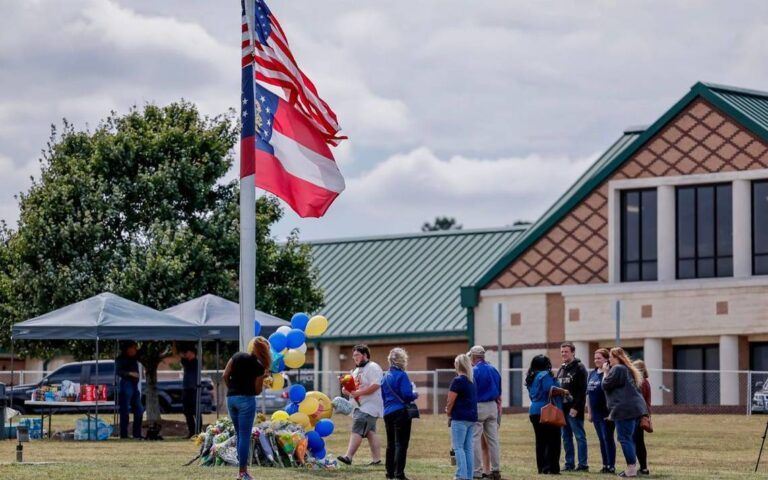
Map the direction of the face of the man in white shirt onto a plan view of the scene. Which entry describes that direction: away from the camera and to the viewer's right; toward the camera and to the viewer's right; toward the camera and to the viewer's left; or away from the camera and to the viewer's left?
toward the camera and to the viewer's left

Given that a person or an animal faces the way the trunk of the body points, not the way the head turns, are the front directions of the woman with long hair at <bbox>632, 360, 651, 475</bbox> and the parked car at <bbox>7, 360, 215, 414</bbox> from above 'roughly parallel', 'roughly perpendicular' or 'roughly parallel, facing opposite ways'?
roughly parallel

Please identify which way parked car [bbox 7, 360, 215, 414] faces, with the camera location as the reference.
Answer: facing to the left of the viewer

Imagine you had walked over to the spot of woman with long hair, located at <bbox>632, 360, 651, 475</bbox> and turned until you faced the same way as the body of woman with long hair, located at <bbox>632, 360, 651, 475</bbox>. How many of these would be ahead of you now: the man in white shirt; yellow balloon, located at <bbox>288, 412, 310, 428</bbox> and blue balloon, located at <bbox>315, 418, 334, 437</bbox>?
3

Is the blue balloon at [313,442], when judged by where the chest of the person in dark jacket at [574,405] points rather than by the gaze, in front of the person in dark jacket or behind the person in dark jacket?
in front

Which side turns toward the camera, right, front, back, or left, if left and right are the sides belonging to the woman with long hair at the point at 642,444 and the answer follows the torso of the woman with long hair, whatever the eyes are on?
left

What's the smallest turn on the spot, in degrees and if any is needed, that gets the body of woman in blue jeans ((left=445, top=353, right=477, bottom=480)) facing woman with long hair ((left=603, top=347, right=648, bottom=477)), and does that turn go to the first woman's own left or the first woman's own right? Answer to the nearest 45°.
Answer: approximately 90° to the first woman's own right

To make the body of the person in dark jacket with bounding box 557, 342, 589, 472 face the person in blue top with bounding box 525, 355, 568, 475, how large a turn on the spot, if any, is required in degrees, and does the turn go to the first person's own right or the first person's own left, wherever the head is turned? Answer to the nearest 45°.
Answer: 0° — they already face them

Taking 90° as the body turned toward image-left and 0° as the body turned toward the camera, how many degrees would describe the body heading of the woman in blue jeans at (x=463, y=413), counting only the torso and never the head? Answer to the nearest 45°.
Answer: approximately 135°

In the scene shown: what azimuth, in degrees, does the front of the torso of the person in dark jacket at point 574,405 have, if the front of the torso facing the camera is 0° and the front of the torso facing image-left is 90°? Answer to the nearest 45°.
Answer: approximately 45°

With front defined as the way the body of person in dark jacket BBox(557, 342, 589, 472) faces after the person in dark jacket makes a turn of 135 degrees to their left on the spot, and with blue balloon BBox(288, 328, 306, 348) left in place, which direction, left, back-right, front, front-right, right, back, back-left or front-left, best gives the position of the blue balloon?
back

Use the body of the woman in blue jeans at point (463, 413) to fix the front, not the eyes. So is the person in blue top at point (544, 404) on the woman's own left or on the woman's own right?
on the woman's own right

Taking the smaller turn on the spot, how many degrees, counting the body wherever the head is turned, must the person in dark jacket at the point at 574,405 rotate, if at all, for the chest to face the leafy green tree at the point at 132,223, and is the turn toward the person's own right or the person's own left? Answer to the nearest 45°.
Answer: approximately 90° to the person's own right

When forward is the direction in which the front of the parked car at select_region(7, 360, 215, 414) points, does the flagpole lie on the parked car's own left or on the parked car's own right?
on the parked car's own left

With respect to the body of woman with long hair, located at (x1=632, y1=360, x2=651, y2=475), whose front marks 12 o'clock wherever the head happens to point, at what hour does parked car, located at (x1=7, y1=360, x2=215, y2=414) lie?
The parked car is roughly at 2 o'clock from the woman with long hair.
